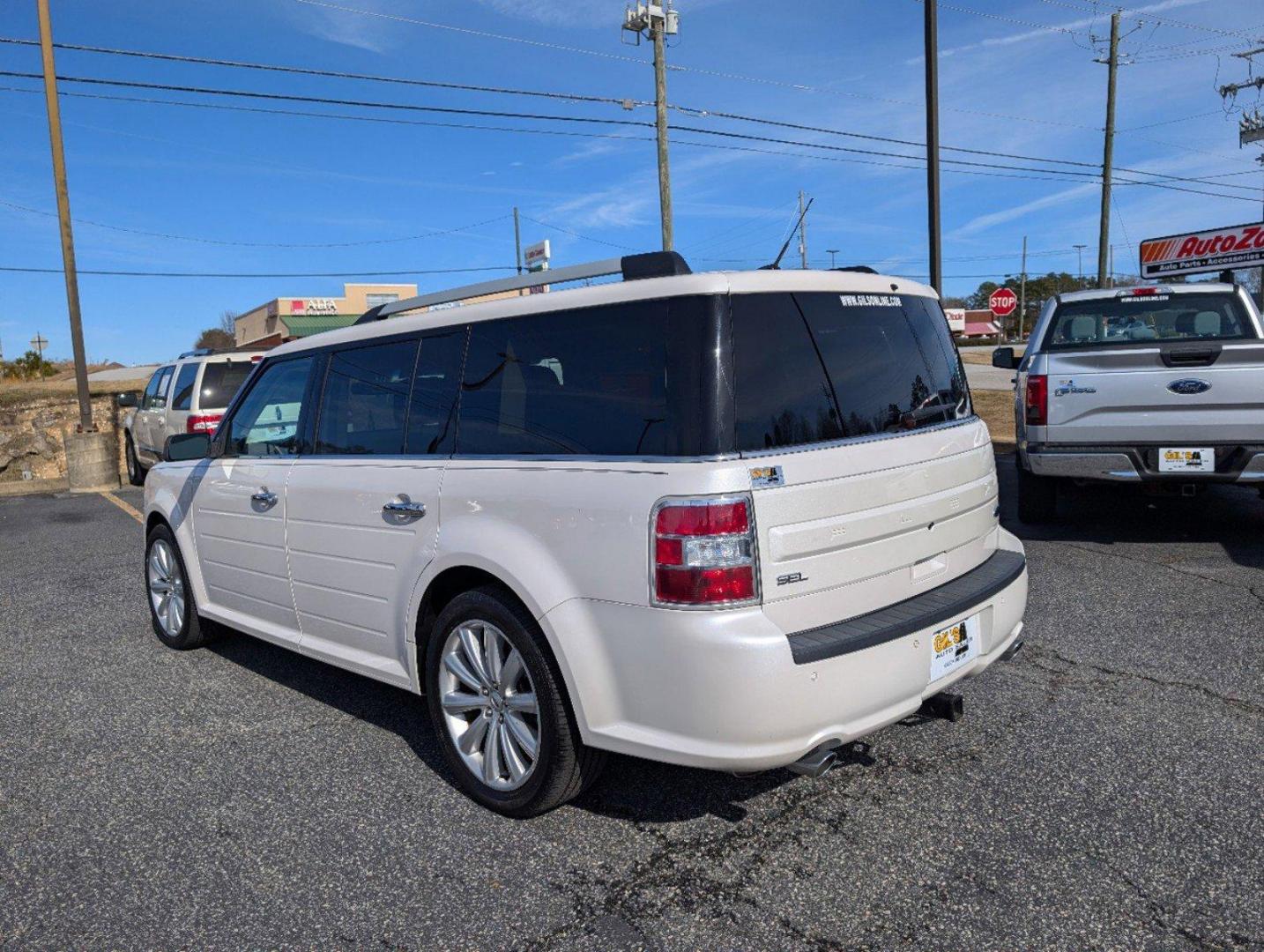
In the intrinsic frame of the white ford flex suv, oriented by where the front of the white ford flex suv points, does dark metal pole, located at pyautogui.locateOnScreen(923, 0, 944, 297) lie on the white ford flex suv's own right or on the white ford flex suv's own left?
on the white ford flex suv's own right

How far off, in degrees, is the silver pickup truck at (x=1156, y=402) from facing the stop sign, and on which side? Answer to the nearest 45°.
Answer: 0° — it already faces it

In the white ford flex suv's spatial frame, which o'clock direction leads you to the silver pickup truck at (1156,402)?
The silver pickup truck is roughly at 3 o'clock from the white ford flex suv.

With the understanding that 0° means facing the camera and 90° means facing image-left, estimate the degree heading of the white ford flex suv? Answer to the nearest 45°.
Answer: approximately 135°

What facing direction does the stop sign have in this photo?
toward the camera

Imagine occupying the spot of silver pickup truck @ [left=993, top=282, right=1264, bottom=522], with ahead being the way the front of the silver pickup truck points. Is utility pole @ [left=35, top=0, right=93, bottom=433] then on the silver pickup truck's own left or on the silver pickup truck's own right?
on the silver pickup truck's own left

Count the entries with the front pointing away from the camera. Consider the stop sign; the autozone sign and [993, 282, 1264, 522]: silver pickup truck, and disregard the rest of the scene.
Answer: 1

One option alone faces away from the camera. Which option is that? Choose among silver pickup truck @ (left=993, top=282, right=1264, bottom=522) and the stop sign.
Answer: the silver pickup truck

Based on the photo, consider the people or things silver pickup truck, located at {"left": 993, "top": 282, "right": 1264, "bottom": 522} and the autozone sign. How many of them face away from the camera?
1

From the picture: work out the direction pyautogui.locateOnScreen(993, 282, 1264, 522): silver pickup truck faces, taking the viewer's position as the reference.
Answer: facing away from the viewer

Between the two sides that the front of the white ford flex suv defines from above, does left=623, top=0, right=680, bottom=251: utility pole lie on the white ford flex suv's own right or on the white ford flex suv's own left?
on the white ford flex suv's own right

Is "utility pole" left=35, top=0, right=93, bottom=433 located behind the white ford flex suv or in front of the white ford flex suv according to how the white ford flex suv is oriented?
in front

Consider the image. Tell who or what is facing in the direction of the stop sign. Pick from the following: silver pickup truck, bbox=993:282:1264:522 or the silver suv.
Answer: the silver pickup truck

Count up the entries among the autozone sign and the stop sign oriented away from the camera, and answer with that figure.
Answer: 0

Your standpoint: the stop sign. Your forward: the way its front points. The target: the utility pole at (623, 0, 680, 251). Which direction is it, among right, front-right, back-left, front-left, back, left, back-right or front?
front-right

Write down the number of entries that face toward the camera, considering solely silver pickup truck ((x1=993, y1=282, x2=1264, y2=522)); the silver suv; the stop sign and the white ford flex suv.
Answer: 1

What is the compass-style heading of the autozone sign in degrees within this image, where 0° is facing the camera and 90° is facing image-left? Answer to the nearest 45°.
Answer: approximately 45°
